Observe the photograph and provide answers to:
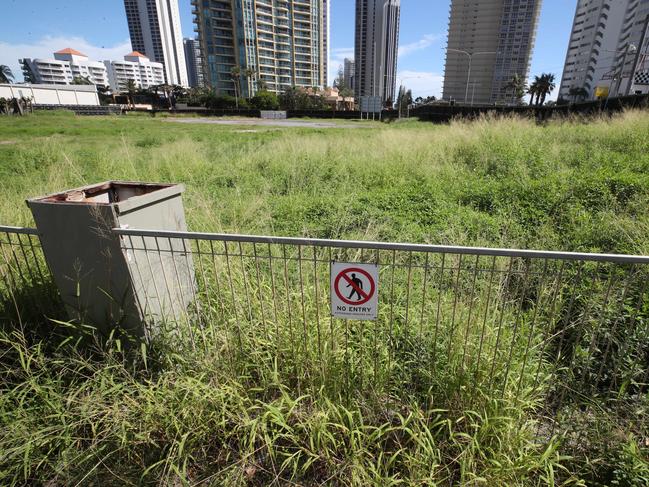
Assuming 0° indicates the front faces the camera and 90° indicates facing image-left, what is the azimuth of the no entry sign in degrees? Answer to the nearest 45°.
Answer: approximately 0°
